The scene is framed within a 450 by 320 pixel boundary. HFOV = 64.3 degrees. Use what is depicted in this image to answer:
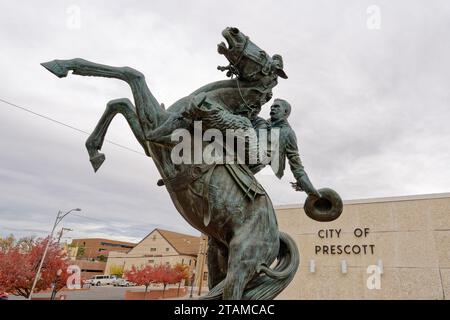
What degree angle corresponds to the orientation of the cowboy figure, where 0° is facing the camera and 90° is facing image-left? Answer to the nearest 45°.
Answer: approximately 90°

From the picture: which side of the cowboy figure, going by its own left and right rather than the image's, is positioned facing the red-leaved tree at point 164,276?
right

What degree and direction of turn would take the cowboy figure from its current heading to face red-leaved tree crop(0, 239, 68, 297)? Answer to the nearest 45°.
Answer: approximately 45° to its right
